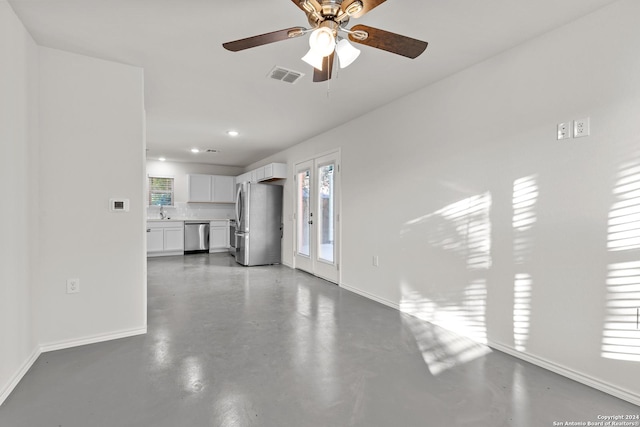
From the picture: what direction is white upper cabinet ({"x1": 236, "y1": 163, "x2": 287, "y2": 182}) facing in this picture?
to the viewer's left

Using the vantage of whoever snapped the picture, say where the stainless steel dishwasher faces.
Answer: facing the viewer

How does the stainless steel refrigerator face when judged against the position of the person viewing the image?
facing to the left of the viewer

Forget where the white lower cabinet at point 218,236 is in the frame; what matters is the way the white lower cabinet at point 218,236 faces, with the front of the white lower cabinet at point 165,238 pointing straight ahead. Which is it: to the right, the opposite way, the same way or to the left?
the same way

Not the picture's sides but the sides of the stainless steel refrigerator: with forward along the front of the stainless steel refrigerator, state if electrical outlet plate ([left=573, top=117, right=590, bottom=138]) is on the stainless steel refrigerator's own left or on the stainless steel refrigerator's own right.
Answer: on the stainless steel refrigerator's own left

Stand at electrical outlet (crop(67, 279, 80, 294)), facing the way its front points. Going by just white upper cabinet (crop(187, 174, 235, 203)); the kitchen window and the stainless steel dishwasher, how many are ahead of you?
0

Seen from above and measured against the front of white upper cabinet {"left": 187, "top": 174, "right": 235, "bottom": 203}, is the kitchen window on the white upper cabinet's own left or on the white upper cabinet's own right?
on the white upper cabinet's own right

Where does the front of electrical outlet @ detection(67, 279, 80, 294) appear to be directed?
toward the camera

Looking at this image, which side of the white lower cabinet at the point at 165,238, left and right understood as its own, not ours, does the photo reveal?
front

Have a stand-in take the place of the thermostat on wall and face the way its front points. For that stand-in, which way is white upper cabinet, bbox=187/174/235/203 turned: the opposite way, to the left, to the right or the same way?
the same way

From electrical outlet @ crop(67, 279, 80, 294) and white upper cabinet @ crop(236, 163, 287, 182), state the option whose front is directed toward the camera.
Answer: the electrical outlet

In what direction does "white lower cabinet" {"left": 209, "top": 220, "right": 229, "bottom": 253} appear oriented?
toward the camera
